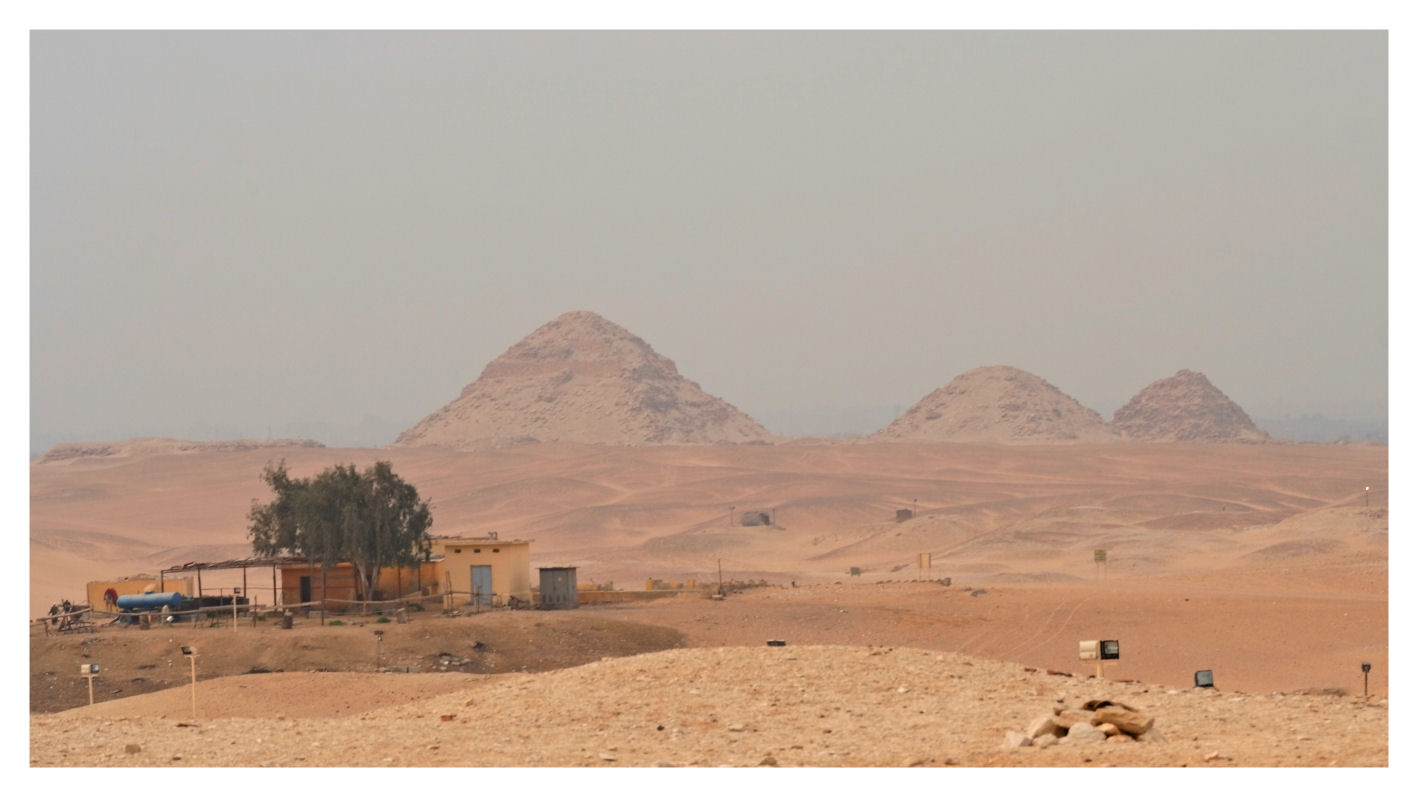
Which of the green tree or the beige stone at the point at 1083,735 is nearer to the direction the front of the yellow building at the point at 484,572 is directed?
the beige stone

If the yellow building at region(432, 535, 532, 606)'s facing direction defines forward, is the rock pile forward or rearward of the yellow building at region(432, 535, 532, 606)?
forward

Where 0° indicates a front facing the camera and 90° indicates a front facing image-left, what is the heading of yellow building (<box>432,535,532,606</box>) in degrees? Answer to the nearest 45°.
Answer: approximately 0°

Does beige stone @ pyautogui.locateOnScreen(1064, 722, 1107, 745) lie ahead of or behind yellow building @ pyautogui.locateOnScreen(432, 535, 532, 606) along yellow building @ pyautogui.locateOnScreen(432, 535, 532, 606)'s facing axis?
ahead

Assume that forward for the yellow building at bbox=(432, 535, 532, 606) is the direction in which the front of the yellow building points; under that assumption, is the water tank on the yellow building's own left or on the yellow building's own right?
on the yellow building's own right

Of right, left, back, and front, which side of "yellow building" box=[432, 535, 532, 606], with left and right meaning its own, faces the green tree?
right

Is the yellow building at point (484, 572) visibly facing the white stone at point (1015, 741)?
yes
